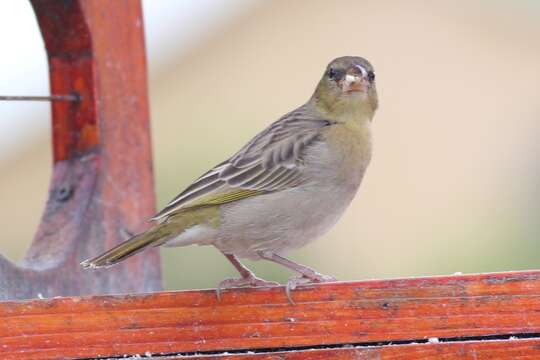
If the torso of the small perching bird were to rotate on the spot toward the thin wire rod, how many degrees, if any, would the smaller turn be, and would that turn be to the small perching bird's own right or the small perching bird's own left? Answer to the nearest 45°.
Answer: approximately 180°

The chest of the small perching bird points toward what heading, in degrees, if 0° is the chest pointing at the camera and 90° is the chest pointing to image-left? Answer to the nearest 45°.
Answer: approximately 270°
